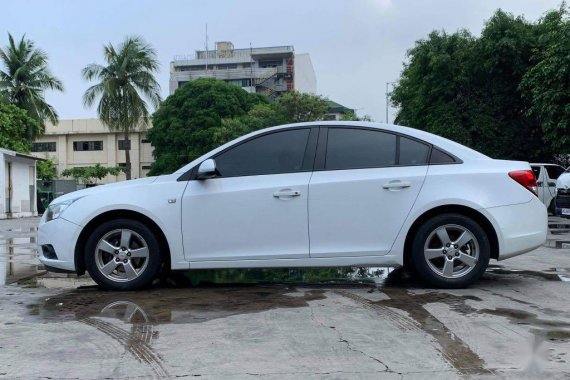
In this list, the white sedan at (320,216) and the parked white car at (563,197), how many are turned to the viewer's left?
1

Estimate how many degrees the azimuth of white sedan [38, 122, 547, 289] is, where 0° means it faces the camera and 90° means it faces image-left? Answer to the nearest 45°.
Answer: approximately 90°

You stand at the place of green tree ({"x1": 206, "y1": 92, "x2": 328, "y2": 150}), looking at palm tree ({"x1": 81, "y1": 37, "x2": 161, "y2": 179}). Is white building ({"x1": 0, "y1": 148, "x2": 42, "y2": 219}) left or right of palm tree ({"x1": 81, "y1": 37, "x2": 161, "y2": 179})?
left

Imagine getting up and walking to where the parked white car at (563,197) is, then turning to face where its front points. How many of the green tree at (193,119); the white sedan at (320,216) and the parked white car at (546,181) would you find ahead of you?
1

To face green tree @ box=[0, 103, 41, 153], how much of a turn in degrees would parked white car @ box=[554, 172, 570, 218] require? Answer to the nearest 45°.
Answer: approximately 90° to its right

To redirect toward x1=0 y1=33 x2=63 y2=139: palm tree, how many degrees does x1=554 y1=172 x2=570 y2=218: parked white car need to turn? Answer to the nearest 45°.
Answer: approximately 90° to its right

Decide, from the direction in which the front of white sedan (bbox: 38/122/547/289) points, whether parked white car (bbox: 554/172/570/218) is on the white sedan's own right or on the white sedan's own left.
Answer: on the white sedan's own right

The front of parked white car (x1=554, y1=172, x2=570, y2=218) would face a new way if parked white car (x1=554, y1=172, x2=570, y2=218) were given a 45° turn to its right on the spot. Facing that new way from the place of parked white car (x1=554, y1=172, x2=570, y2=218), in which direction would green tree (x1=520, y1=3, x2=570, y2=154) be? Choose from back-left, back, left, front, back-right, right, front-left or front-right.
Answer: back-right

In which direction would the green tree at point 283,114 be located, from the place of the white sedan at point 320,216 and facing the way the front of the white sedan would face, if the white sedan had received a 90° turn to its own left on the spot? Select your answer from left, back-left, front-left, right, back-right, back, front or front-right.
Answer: back

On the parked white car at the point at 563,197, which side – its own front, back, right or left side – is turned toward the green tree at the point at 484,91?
back

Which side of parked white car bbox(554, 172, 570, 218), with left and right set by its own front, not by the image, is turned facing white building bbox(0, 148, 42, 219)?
right

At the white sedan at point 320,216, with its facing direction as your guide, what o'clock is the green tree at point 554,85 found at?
The green tree is roughly at 4 o'clock from the white sedan.

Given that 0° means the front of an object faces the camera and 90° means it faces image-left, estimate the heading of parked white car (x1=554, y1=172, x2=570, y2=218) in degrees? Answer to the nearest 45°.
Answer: approximately 0°

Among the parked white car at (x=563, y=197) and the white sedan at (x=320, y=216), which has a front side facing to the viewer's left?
the white sedan

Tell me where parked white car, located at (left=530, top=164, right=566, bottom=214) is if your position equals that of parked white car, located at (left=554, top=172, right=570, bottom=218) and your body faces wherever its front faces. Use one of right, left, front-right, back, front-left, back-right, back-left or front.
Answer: back
